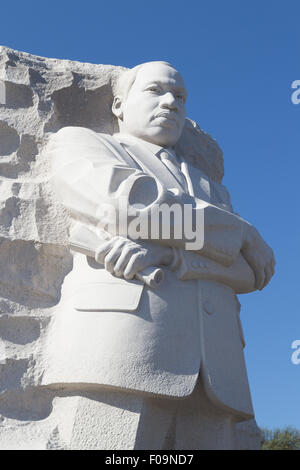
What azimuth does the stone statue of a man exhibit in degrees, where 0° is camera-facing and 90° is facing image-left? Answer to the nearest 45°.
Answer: approximately 315°

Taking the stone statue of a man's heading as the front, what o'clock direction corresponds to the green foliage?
The green foliage is roughly at 8 o'clock from the stone statue of a man.
